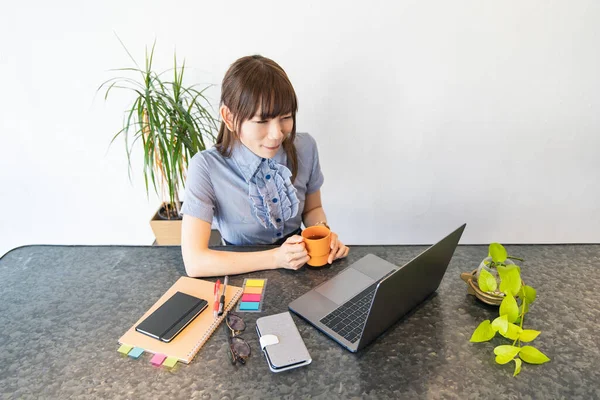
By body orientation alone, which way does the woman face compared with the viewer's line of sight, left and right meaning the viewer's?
facing the viewer and to the right of the viewer

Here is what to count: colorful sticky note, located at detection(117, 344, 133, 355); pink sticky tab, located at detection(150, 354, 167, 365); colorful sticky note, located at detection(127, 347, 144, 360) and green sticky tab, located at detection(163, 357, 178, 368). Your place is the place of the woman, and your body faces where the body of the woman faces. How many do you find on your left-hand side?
0

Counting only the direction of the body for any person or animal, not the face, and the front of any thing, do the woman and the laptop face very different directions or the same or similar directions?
very different directions

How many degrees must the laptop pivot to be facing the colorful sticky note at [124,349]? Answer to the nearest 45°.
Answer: approximately 90° to its left

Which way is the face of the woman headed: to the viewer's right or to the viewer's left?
to the viewer's right

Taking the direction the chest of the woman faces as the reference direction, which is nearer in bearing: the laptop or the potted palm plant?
the laptop

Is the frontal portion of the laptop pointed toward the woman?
yes

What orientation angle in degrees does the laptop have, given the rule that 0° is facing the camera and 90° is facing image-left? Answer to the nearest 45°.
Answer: approximately 135°

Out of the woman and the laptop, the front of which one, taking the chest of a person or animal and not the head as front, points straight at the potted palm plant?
the laptop
